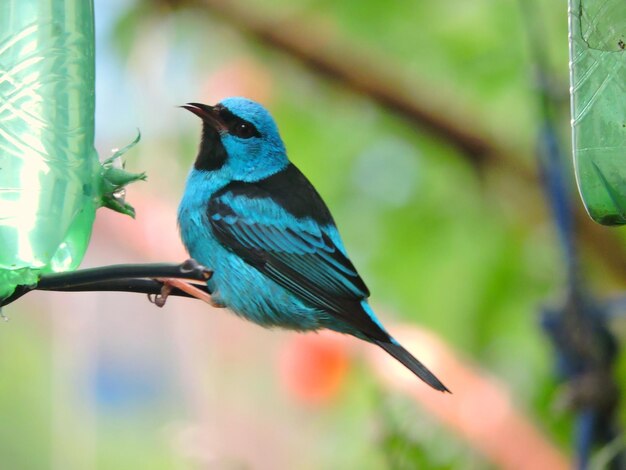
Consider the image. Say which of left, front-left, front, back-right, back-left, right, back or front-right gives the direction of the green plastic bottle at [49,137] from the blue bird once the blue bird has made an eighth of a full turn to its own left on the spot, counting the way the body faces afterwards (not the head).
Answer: front

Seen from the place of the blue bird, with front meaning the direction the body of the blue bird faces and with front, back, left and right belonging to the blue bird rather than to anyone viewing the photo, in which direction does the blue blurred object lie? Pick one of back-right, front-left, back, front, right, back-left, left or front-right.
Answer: back

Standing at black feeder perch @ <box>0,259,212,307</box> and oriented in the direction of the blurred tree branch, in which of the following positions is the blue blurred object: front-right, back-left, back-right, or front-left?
front-right

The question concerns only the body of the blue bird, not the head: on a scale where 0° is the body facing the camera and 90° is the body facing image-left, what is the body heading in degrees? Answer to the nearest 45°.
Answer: approximately 90°

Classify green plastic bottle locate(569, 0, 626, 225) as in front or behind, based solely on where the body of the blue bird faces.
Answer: behind

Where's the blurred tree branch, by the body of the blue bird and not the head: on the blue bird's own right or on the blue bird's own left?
on the blue bird's own right
